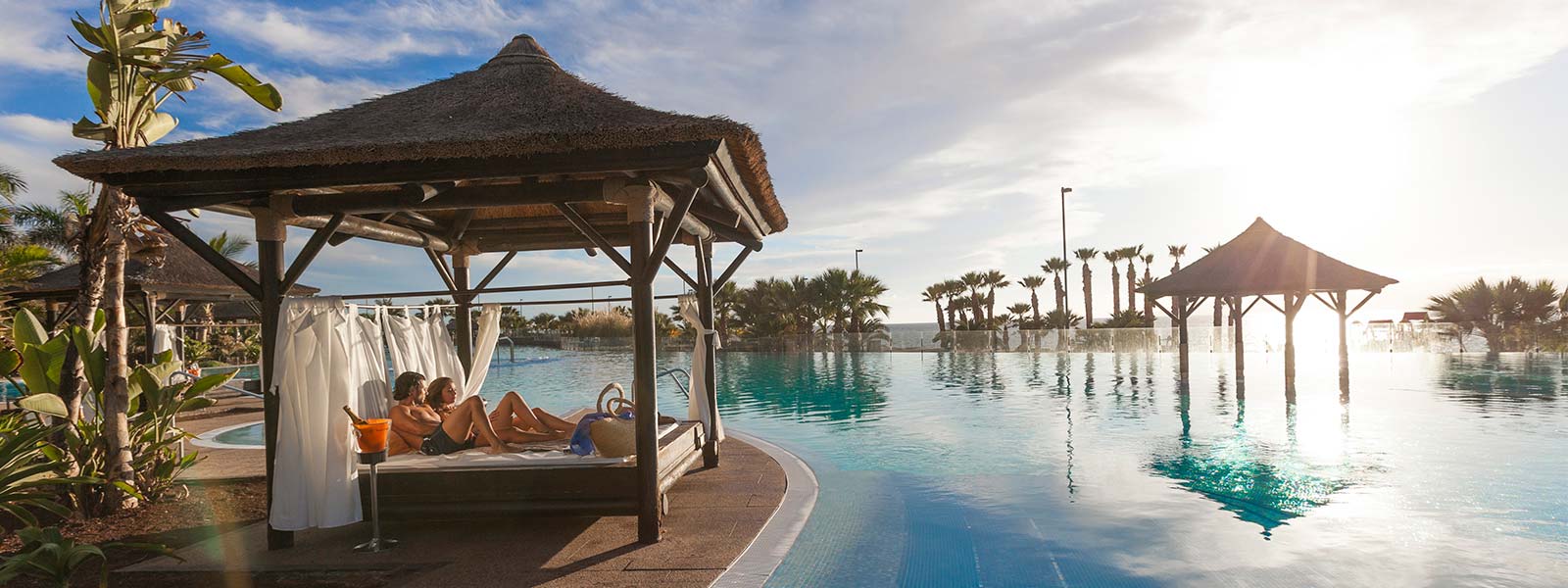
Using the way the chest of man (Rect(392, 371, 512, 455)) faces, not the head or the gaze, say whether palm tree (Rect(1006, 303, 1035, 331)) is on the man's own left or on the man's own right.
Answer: on the man's own left
